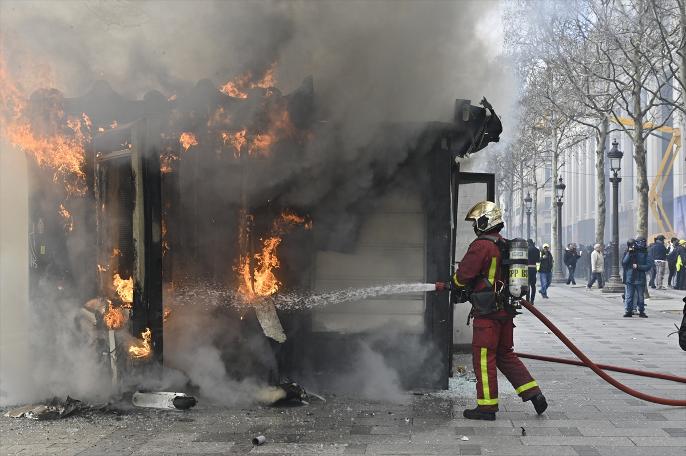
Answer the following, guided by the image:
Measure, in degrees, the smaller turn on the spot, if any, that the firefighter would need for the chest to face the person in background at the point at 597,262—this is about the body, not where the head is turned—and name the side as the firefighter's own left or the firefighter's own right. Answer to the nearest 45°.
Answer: approximately 90° to the firefighter's own right

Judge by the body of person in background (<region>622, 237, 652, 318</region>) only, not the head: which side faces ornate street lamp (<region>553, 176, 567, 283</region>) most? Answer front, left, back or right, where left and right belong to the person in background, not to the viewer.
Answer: back

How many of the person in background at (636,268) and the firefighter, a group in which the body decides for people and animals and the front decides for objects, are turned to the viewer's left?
1

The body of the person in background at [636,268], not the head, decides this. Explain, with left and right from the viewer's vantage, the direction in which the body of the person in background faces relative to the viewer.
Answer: facing the viewer

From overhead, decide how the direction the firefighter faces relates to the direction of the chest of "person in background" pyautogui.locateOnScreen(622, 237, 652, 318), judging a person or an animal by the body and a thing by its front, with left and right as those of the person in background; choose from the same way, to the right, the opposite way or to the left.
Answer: to the right

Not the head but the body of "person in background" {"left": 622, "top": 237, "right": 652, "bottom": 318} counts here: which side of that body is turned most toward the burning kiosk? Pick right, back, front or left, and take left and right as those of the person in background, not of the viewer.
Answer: front

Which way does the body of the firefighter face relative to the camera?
to the viewer's left

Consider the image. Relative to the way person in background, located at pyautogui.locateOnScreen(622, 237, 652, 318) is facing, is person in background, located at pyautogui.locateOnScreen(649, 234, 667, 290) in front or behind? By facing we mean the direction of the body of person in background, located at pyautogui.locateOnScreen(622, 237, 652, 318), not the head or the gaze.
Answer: behind

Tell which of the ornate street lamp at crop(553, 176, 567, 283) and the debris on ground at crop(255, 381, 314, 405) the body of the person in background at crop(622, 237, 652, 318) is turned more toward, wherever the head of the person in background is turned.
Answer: the debris on ground

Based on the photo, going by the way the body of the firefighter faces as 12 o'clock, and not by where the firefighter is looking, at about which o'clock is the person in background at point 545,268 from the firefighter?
The person in background is roughly at 3 o'clock from the firefighter.

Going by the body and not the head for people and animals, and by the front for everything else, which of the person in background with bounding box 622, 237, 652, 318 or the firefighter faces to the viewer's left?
the firefighter

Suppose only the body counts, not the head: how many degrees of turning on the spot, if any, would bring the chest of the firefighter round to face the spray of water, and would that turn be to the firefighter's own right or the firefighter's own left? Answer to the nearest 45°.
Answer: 0° — they already face it

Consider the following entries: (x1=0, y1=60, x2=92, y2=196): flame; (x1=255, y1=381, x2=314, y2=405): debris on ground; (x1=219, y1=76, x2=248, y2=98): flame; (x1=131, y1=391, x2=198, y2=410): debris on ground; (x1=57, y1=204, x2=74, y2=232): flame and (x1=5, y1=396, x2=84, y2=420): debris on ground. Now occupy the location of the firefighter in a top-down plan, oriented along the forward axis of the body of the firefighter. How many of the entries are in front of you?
6
